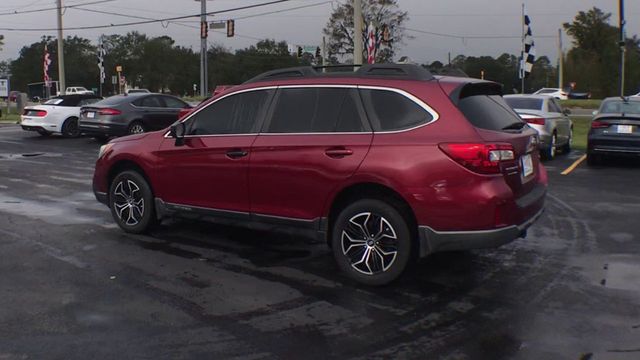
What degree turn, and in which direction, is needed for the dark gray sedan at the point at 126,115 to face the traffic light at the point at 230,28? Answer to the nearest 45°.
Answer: approximately 45° to its left

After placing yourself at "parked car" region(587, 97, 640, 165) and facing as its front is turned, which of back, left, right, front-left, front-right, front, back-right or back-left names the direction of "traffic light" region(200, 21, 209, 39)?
front-left

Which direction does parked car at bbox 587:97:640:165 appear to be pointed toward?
away from the camera

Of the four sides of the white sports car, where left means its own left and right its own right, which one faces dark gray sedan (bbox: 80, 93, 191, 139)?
right

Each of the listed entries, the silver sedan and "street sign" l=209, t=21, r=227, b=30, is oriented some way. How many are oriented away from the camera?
1

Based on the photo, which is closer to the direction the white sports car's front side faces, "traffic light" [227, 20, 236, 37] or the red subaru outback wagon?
the traffic light

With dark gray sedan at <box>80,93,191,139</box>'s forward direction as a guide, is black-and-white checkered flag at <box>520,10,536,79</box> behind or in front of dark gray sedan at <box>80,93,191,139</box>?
in front

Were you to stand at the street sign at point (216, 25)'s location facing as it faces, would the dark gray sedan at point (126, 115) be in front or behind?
in front

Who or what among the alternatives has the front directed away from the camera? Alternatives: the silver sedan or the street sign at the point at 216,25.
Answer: the silver sedan

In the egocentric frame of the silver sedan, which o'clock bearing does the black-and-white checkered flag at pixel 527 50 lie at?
The black-and-white checkered flag is roughly at 12 o'clock from the silver sedan.

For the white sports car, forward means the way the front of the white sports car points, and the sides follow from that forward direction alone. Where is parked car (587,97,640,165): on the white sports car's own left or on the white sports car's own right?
on the white sports car's own right

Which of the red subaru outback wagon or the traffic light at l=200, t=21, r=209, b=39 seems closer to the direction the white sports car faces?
the traffic light

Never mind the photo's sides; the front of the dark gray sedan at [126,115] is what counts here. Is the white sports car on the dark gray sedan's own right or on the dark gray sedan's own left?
on the dark gray sedan's own left
